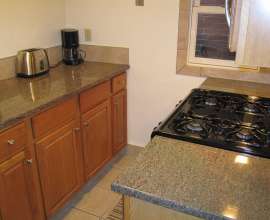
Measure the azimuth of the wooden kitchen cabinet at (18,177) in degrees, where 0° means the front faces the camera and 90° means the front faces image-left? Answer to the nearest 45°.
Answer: approximately 315°

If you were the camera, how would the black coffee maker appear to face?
facing the viewer and to the right of the viewer

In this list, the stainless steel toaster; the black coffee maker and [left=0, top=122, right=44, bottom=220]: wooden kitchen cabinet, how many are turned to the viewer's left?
0

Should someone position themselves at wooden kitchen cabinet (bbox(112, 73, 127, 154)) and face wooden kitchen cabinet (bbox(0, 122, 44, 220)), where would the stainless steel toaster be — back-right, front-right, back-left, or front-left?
front-right

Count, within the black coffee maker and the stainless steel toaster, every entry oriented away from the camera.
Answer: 0

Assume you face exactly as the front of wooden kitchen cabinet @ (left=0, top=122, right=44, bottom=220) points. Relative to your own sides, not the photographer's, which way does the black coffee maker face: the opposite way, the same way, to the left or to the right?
the same way

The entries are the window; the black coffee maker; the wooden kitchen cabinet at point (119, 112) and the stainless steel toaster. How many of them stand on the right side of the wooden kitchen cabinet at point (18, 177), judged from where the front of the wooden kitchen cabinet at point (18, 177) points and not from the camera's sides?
0

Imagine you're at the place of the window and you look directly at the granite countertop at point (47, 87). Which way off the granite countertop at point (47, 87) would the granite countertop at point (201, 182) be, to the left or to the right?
left

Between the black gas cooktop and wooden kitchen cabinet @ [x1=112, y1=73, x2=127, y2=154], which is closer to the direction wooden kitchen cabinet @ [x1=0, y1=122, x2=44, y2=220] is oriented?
the black gas cooktop

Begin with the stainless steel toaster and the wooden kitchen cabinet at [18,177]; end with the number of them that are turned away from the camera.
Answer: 0

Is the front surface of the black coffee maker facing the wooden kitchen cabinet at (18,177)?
no

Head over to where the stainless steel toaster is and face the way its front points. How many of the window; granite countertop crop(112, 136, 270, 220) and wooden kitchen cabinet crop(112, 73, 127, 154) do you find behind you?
0

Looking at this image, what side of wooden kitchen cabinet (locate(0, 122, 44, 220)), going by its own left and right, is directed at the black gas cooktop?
front

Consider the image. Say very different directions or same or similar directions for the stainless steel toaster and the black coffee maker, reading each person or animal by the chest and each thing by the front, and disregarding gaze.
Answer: same or similar directions

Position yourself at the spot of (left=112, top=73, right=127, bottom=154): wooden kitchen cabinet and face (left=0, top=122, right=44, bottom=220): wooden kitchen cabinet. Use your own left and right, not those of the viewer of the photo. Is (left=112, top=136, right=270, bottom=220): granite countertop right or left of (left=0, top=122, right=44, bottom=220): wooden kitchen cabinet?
left

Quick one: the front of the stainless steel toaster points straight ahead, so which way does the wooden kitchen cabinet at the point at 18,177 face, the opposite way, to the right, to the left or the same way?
the same way

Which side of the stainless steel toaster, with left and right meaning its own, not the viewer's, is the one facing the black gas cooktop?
front

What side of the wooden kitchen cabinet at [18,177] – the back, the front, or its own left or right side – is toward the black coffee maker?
left
